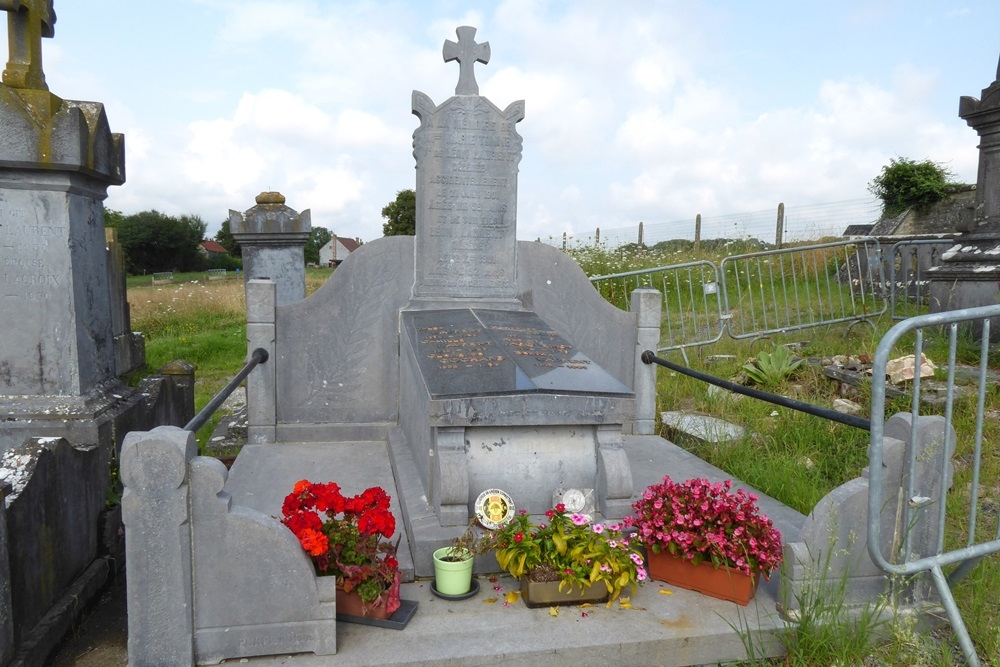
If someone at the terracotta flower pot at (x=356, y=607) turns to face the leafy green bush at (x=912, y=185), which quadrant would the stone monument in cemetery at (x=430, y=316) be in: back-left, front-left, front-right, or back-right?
front-left

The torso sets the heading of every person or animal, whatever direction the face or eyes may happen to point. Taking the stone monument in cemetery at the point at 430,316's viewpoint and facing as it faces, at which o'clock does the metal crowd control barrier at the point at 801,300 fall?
The metal crowd control barrier is roughly at 8 o'clock from the stone monument in cemetery.

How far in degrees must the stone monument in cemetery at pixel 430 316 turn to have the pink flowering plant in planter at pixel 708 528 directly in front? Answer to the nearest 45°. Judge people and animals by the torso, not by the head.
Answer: approximately 45° to its left

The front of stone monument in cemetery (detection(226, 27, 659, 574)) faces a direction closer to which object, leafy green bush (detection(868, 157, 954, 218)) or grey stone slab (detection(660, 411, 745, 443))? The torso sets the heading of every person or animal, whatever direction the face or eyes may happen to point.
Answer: the grey stone slab

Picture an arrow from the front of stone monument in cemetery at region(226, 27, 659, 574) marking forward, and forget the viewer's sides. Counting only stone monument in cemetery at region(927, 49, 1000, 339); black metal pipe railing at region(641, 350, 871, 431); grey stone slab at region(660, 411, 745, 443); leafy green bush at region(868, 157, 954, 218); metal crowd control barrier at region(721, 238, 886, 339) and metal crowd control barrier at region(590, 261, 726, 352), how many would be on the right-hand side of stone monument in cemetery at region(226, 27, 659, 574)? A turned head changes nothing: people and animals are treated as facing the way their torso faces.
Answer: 0

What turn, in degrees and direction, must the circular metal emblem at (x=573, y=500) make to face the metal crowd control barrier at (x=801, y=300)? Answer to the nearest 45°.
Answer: approximately 135° to its left

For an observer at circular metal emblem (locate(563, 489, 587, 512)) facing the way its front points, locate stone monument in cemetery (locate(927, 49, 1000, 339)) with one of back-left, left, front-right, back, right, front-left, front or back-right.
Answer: back-left

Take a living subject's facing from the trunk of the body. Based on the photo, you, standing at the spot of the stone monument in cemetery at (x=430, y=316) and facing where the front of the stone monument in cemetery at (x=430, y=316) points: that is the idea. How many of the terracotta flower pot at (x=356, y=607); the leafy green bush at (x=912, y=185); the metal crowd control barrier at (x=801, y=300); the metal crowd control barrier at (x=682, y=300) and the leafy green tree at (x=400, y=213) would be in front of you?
1

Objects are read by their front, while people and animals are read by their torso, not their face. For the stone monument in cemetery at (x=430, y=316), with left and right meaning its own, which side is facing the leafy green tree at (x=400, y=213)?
back

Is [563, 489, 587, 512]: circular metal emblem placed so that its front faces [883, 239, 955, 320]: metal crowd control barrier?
no

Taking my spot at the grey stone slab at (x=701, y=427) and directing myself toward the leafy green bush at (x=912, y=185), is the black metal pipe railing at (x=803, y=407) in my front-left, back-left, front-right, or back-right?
back-right

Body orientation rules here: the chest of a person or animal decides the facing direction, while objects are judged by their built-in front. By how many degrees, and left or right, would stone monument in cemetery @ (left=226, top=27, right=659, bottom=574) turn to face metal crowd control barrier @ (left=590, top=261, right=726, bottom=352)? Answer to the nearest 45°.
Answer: approximately 135° to its left

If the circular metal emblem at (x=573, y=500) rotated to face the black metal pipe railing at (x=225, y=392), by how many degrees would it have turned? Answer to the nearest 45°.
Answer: approximately 90° to its right

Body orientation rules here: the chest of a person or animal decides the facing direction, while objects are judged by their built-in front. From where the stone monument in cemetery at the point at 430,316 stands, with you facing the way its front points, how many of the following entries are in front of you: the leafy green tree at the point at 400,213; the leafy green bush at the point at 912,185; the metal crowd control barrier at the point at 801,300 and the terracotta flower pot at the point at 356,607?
1

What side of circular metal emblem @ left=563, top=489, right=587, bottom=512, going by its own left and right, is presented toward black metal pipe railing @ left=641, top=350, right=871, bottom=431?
left

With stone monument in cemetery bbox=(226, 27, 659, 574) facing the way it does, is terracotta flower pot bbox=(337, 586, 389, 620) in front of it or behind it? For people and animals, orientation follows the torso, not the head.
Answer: in front

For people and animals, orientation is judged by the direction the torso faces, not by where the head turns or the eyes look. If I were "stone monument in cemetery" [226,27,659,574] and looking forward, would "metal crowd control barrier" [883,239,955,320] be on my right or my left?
on my left

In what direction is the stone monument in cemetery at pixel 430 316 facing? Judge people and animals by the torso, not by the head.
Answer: toward the camera

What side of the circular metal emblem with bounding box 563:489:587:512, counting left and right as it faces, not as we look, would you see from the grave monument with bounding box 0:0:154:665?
right
